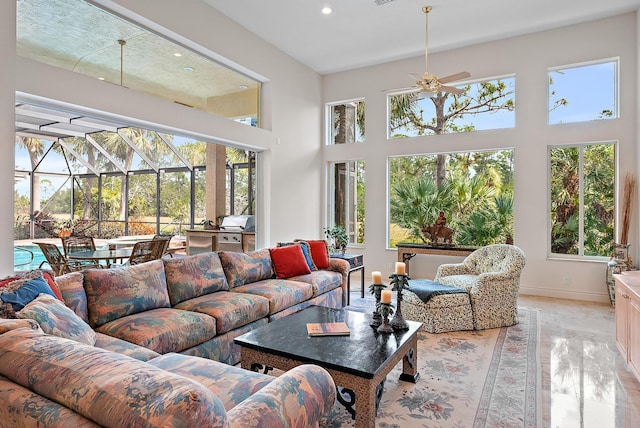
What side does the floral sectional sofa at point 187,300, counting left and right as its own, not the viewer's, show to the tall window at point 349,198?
left

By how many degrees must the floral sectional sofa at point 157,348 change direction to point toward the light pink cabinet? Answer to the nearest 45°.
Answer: approximately 45° to its left

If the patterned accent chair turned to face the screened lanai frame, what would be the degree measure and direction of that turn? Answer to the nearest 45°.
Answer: approximately 45° to its right

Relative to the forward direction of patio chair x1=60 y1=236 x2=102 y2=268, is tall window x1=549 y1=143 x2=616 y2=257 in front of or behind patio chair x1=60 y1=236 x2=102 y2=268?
in front

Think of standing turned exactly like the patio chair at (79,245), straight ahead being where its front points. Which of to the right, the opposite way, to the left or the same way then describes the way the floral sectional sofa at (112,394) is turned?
to the left

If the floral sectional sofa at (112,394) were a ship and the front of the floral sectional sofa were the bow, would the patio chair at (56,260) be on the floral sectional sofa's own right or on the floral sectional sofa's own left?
on the floral sectional sofa's own left

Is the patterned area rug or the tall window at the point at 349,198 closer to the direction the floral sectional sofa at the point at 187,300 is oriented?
the patterned area rug

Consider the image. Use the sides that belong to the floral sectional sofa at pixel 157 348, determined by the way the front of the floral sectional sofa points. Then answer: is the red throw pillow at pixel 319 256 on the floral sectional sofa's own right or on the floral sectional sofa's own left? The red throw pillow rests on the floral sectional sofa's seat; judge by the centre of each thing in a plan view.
on the floral sectional sofa's own left

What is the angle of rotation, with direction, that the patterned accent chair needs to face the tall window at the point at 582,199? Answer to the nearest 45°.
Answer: approximately 180°

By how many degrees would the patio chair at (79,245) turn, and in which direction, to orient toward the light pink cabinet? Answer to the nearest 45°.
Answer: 0° — it already faces it

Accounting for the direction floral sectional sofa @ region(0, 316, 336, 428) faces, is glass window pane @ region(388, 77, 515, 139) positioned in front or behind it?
in front

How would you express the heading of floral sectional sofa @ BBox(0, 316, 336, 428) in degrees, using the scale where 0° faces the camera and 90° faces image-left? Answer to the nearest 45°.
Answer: approximately 225°

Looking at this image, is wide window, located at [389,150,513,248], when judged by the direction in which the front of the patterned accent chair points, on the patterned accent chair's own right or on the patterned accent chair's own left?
on the patterned accent chair's own right
